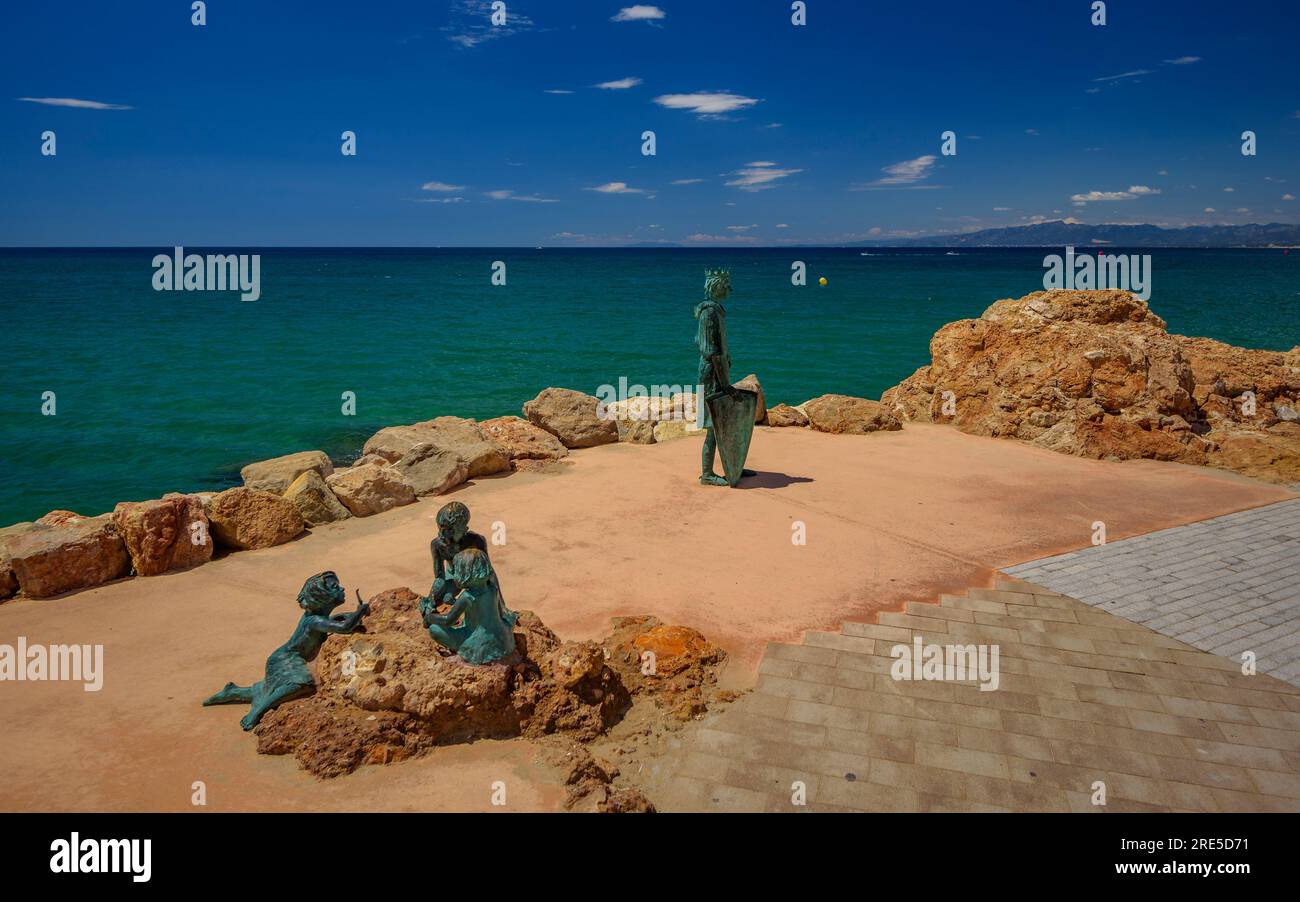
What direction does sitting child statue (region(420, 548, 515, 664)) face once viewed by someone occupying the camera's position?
facing away from the viewer and to the left of the viewer

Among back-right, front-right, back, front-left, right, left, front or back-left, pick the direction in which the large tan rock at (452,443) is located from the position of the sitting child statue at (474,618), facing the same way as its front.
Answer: front-right

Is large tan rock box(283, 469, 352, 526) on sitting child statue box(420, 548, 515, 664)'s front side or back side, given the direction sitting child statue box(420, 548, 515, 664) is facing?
on the front side
